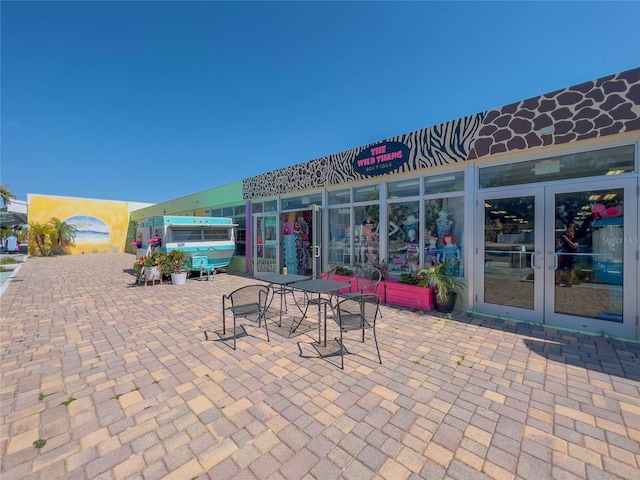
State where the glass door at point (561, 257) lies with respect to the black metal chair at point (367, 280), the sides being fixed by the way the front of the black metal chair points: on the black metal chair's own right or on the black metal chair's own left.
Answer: on the black metal chair's own left

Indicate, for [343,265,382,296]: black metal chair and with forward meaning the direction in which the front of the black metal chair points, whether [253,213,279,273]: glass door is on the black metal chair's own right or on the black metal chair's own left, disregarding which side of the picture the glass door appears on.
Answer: on the black metal chair's own right

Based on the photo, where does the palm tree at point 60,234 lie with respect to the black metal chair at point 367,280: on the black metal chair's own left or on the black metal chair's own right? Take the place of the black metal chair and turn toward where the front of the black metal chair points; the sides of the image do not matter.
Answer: on the black metal chair's own right

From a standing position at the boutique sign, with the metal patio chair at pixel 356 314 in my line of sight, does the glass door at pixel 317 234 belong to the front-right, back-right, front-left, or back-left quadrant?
back-right

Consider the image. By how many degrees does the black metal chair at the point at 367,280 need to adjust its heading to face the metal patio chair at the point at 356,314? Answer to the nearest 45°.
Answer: approximately 45° to its left

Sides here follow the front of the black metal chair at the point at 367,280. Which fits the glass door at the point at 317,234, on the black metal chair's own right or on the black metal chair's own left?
on the black metal chair's own right

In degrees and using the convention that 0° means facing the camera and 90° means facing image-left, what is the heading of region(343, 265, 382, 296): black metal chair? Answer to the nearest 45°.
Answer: approximately 45°

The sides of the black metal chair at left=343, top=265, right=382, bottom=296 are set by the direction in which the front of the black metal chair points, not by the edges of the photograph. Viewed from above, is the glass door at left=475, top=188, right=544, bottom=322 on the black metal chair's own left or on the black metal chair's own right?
on the black metal chair's own left

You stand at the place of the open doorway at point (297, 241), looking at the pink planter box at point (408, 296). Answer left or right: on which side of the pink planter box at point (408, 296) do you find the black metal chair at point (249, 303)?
right

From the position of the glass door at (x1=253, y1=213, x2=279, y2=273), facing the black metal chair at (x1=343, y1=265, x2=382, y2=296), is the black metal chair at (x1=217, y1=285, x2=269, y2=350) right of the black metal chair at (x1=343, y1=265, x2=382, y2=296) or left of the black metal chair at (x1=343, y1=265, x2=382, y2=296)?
right
